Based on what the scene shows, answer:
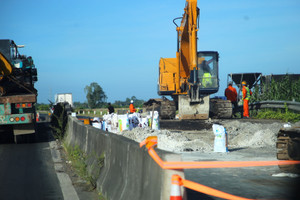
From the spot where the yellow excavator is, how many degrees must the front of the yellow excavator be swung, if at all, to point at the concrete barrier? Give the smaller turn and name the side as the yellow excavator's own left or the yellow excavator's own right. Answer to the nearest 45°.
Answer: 0° — it already faces it

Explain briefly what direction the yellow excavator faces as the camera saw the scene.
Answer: facing the viewer

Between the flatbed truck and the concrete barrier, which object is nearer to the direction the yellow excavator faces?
the concrete barrier

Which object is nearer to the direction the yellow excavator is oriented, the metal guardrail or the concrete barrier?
the concrete barrier

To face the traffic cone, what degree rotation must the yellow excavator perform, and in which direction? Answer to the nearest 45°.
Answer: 0° — it already faces it

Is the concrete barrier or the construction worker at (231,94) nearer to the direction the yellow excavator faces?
the concrete barrier

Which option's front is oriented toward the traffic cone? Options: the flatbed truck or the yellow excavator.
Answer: the yellow excavator

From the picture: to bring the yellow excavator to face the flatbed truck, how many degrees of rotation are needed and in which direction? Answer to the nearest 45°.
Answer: approximately 45° to its right

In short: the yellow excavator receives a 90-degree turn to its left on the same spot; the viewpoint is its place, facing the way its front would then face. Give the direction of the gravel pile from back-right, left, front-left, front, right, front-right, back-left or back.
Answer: right

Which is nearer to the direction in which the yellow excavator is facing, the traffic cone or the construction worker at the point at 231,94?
the traffic cone
